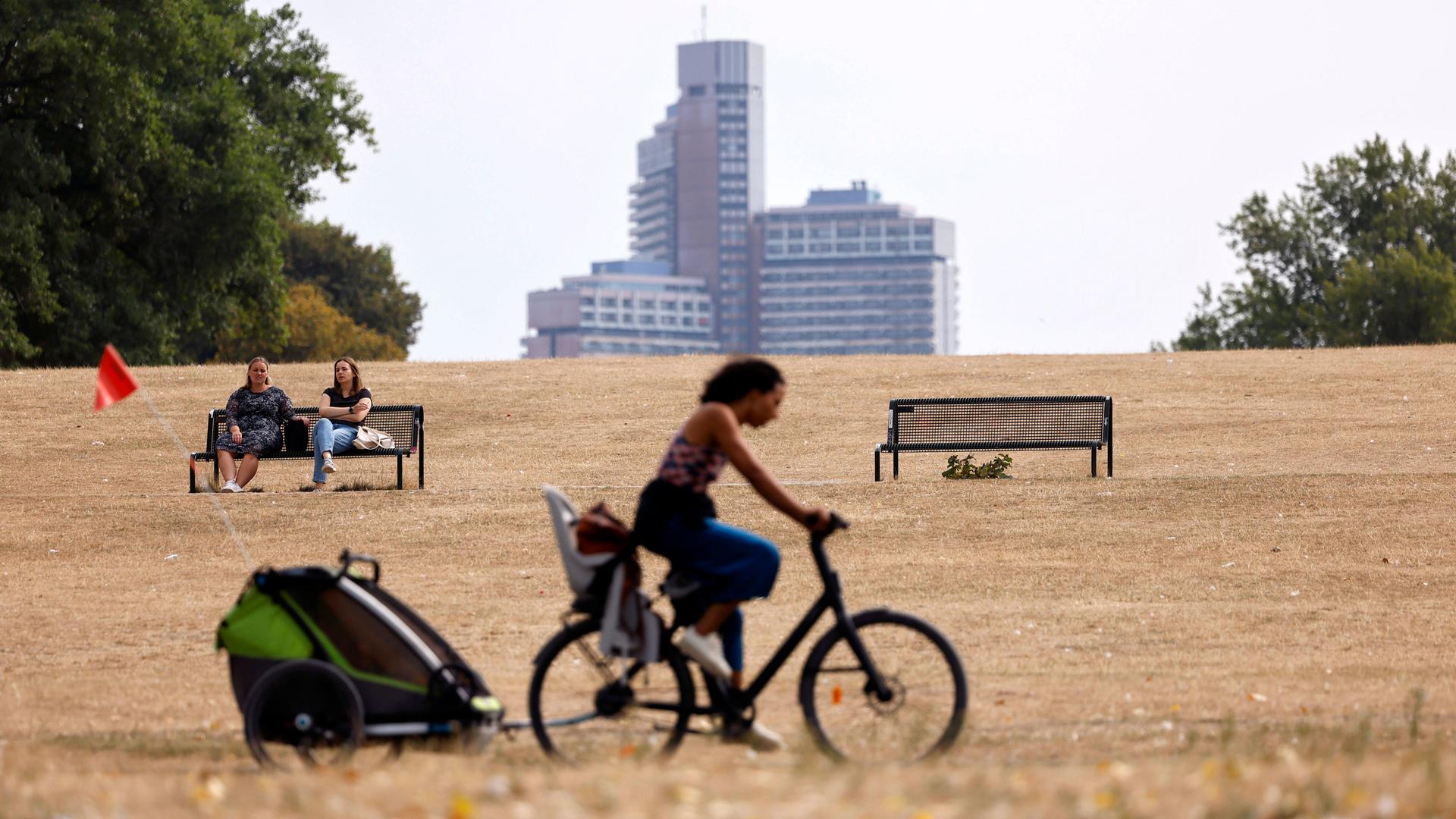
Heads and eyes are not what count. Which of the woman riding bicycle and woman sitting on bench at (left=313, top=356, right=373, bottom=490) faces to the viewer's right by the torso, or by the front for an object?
the woman riding bicycle

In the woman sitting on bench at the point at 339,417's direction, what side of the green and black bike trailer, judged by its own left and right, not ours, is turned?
left

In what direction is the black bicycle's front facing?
to the viewer's right

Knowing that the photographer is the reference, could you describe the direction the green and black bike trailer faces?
facing to the right of the viewer

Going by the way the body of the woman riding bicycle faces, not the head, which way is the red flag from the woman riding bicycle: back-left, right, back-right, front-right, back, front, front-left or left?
back-left

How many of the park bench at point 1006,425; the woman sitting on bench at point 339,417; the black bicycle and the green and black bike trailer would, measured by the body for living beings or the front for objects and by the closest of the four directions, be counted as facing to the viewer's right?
2

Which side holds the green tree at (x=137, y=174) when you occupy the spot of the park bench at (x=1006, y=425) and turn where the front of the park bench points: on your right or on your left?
on your right

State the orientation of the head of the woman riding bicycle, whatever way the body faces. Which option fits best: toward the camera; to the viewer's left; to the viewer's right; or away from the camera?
to the viewer's right

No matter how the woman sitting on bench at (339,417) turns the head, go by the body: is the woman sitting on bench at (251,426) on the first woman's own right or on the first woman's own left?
on the first woman's own right

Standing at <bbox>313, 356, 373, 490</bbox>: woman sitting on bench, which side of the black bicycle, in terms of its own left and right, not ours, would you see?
left

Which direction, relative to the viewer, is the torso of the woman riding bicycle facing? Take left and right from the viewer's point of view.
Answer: facing to the right of the viewer

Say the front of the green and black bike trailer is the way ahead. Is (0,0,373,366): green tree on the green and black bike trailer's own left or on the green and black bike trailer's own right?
on the green and black bike trailer's own left
